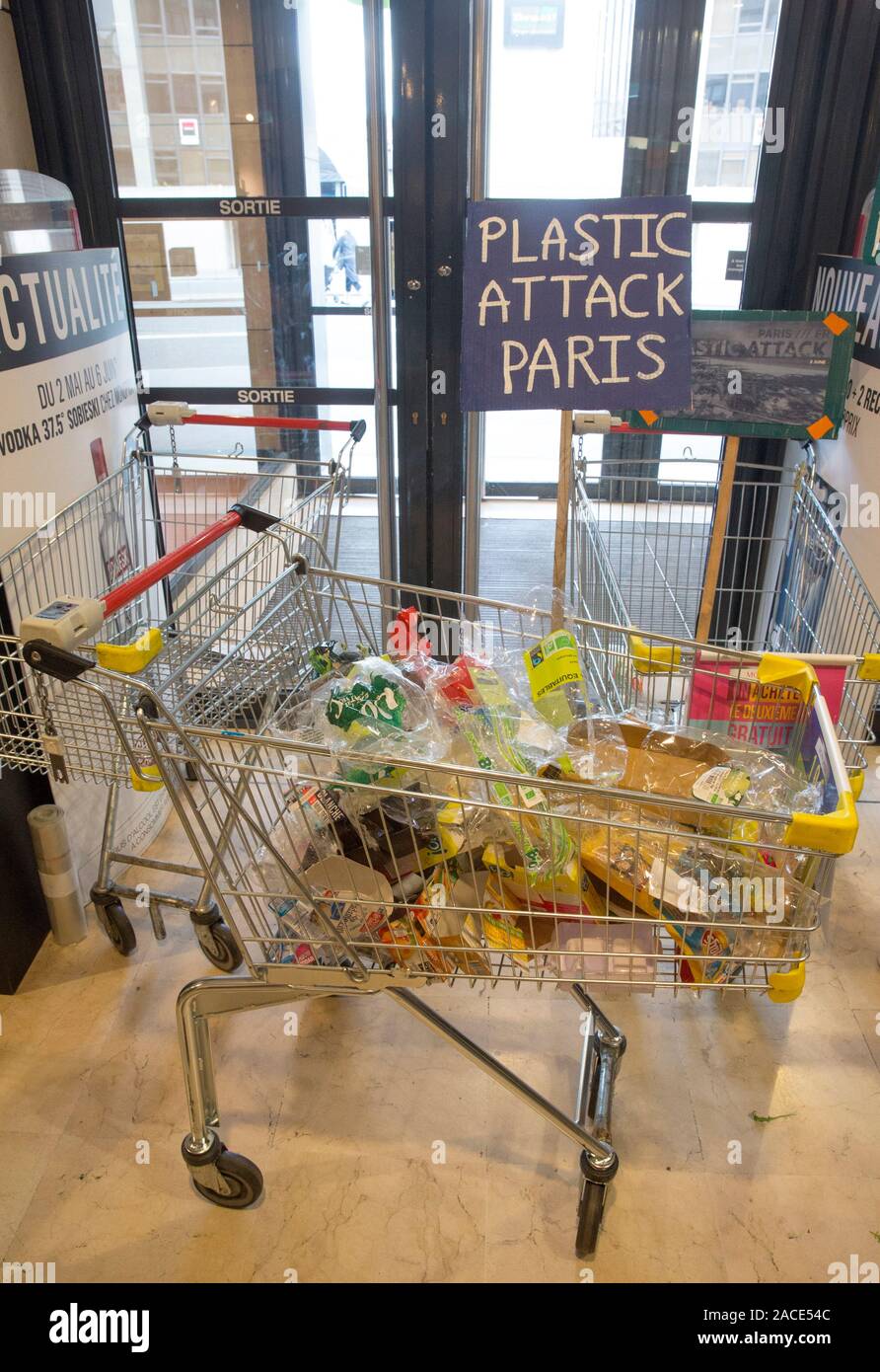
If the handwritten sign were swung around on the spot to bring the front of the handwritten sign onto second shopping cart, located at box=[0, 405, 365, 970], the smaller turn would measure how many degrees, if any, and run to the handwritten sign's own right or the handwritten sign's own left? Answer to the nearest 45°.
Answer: approximately 90° to the handwritten sign's own right

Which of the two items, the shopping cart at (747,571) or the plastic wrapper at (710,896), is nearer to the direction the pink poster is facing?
the plastic wrapper

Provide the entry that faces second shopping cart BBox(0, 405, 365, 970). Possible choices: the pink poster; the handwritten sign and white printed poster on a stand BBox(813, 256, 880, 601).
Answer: the white printed poster on a stand

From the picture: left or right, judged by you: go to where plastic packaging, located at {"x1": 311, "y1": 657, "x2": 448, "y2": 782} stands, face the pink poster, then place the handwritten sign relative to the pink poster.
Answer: left

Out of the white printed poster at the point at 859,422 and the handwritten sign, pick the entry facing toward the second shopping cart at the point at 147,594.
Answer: the white printed poster
